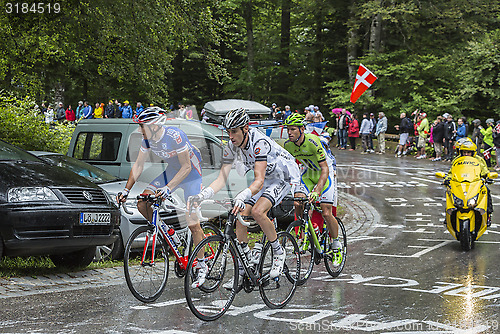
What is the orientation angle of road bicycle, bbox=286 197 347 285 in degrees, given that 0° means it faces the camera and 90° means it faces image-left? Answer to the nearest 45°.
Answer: approximately 45°

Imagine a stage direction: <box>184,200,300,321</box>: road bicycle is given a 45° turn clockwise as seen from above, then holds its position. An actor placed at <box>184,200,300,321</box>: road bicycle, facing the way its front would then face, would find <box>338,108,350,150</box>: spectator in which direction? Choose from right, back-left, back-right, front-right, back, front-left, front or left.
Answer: right

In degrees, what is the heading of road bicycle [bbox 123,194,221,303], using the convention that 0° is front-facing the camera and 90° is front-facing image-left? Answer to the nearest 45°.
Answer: approximately 45°

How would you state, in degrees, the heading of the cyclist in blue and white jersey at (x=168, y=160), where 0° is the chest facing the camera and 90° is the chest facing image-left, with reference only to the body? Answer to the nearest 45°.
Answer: approximately 45°

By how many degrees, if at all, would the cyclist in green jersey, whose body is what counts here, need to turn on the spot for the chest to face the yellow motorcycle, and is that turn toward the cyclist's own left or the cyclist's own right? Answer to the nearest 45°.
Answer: approximately 180°

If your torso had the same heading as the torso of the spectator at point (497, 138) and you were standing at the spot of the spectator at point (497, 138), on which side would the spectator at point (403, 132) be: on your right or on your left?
on your right

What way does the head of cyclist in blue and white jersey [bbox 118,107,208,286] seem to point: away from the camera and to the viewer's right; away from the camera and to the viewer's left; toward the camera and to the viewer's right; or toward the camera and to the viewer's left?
toward the camera and to the viewer's left

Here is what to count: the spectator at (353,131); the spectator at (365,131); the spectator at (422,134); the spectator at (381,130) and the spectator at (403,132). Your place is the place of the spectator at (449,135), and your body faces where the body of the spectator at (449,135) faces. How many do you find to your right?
5

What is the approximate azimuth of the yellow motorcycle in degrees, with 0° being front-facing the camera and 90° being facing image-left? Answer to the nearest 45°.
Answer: approximately 0°

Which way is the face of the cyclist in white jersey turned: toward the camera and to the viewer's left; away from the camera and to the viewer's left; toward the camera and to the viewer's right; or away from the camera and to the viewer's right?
toward the camera and to the viewer's left

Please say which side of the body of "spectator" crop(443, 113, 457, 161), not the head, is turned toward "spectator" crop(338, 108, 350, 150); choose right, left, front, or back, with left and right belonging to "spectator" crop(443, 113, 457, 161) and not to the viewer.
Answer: right
